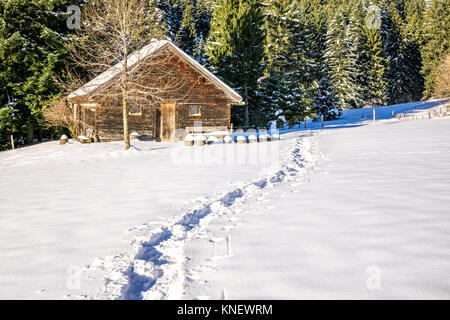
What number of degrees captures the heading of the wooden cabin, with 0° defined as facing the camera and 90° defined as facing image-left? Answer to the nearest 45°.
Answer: approximately 0°

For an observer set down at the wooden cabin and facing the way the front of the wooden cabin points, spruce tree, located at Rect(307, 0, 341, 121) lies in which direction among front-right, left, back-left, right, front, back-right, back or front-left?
back-left

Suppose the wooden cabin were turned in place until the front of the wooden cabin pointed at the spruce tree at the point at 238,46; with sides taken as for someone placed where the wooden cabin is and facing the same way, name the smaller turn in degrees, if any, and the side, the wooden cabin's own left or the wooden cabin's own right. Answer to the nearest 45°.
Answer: approximately 135° to the wooden cabin's own left

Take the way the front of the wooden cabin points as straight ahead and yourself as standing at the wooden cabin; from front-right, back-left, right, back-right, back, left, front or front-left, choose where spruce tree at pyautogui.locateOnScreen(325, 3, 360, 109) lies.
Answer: back-left
